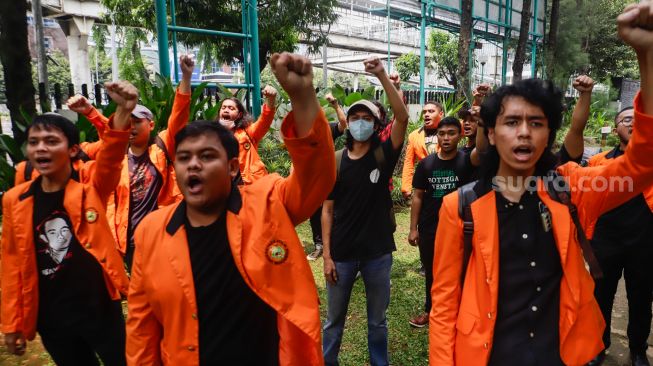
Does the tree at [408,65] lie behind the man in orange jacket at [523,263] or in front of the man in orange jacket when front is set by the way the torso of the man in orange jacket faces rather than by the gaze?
behind

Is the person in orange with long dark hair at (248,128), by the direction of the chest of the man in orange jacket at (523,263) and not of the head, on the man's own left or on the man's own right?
on the man's own right

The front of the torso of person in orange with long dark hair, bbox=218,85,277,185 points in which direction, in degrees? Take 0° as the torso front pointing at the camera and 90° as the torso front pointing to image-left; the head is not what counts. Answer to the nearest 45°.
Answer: approximately 45°

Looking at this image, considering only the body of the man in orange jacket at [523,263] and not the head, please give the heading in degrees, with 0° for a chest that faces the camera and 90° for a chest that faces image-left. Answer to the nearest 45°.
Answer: approximately 0°

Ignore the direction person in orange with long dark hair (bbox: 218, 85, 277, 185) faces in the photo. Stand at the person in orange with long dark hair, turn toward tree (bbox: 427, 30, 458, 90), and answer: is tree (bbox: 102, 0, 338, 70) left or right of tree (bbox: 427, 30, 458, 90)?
left

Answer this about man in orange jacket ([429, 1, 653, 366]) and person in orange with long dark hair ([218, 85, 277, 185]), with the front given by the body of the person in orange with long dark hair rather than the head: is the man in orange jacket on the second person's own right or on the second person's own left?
on the second person's own left

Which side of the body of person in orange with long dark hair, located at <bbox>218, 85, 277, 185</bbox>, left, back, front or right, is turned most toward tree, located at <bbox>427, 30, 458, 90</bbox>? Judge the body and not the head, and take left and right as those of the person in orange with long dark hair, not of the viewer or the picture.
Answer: back

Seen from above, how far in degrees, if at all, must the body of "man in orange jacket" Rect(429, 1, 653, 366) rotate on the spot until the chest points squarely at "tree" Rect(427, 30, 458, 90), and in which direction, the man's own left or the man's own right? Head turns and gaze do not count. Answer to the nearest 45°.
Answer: approximately 180°

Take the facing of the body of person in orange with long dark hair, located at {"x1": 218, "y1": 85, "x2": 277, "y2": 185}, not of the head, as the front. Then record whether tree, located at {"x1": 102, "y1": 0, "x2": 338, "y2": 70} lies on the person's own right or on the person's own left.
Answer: on the person's own right
